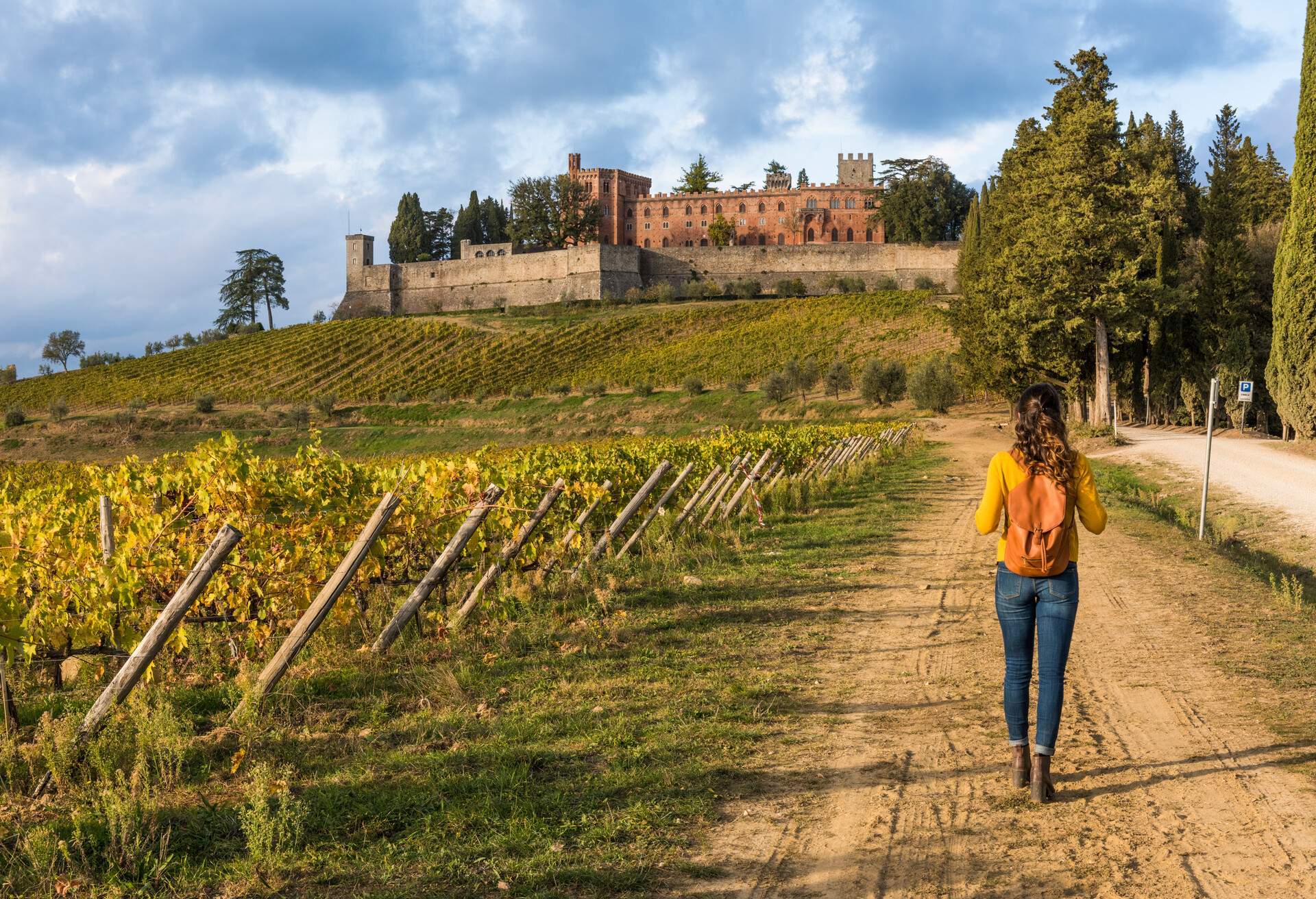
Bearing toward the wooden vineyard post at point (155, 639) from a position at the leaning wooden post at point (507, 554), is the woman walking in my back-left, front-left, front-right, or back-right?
front-left

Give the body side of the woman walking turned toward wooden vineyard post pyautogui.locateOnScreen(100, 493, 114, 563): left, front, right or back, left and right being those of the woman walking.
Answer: left

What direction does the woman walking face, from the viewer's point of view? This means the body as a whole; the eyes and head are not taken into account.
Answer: away from the camera

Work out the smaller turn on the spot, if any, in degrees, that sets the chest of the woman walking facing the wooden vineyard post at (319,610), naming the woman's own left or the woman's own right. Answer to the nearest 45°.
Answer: approximately 90° to the woman's own left

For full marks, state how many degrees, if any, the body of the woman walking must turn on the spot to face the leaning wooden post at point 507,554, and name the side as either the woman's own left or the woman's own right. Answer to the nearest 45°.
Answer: approximately 45° to the woman's own left

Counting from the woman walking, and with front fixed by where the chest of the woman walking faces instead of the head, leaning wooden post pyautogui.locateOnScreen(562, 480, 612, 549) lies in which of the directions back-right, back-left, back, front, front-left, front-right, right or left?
front-left

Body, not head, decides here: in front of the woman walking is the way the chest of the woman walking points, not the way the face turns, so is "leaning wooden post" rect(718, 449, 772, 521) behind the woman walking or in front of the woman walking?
in front

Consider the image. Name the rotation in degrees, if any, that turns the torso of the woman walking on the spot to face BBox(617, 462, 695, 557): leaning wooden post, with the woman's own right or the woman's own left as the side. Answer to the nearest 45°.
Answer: approximately 45° to the woman's own left

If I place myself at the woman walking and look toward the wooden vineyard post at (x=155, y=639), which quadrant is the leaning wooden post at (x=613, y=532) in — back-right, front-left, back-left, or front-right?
front-right

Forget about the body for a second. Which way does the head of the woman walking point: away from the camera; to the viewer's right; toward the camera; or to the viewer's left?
away from the camera

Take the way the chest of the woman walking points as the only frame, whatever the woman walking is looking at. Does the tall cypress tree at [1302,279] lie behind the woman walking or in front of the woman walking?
in front

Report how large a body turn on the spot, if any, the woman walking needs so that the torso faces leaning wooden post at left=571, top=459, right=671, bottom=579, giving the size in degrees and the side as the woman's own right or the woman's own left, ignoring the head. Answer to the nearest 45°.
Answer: approximately 45° to the woman's own left

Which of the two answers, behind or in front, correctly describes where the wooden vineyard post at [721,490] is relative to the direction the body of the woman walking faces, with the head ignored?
in front
